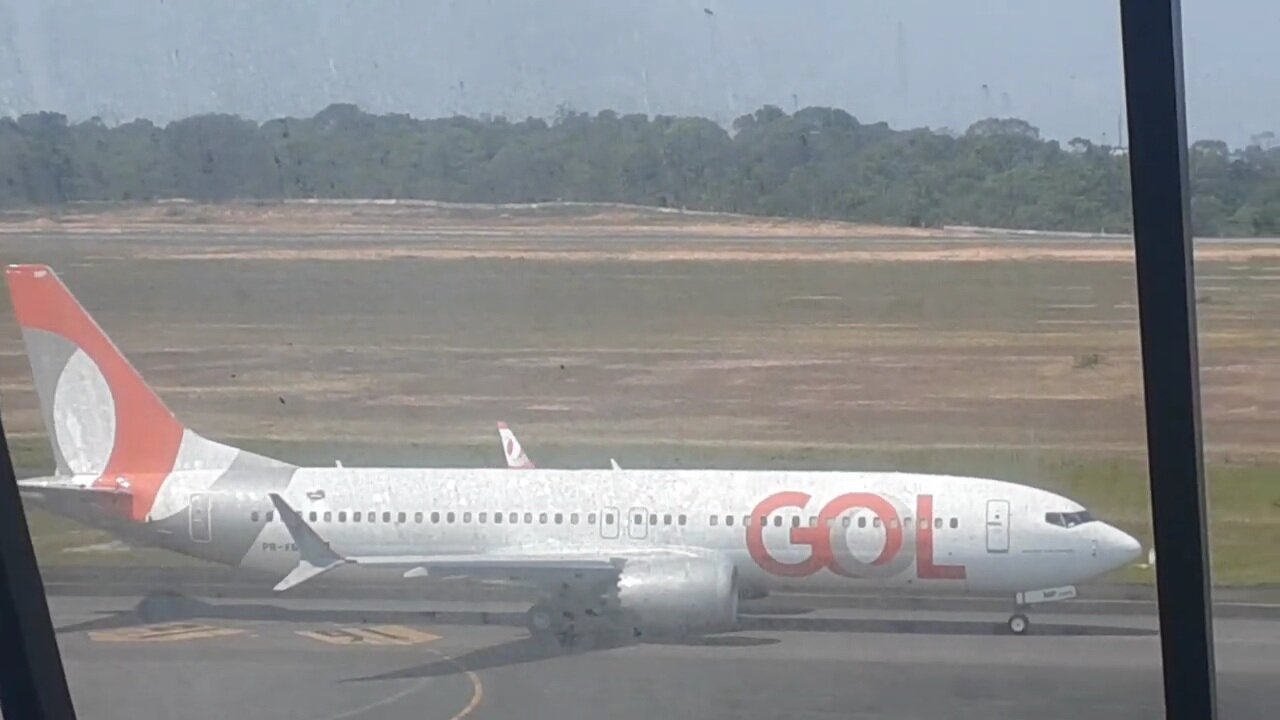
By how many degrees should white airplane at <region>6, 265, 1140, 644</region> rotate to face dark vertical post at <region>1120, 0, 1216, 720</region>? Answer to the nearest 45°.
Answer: approximately 45° to its right

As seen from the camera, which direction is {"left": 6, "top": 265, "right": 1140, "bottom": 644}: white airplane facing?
to the viewer's right
